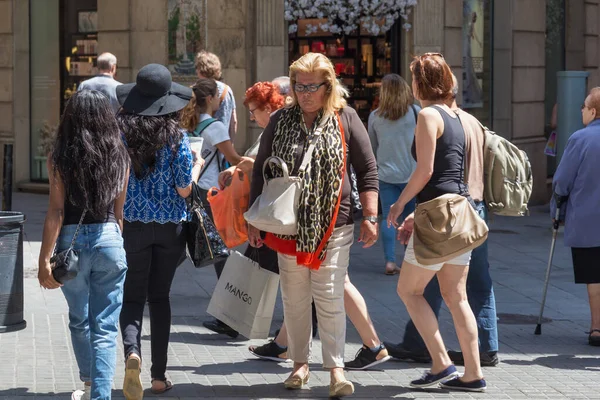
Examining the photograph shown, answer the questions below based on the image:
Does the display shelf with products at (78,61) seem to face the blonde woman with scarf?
yes

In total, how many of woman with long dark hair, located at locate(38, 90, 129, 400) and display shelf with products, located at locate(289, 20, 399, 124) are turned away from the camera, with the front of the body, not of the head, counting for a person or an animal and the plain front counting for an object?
1

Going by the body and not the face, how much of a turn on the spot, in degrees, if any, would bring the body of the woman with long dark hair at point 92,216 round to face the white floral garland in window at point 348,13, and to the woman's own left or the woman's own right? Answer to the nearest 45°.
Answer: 0° — they already face it

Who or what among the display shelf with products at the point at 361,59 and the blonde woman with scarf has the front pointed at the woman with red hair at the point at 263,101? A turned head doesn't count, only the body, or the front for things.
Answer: the display shelf with products

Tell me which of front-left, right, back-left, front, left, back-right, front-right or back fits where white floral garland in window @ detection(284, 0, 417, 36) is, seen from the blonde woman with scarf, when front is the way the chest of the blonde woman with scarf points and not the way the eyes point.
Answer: back

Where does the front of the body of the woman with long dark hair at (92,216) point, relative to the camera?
away from the camera

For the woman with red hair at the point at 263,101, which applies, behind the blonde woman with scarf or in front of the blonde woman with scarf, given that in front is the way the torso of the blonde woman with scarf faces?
behind

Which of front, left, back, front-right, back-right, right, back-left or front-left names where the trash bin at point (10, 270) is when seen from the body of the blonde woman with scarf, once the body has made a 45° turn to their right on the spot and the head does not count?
right

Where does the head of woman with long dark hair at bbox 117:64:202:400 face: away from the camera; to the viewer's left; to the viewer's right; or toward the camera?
away from the camera
